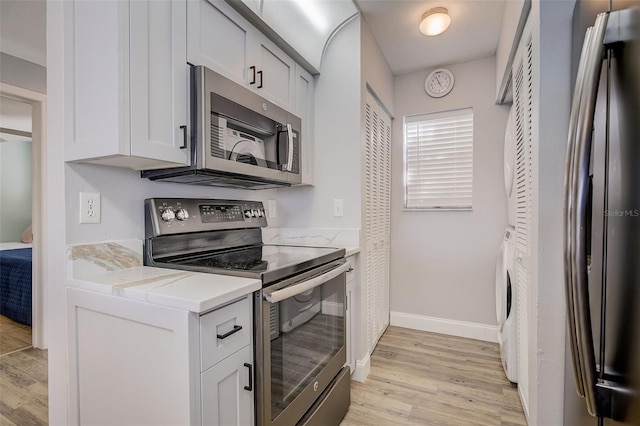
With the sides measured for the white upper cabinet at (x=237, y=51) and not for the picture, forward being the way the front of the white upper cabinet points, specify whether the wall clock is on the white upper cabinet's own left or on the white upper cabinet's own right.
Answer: on the white upper cabinet's own left

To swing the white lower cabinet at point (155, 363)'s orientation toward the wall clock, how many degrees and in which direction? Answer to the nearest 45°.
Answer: approximately 45° to its left

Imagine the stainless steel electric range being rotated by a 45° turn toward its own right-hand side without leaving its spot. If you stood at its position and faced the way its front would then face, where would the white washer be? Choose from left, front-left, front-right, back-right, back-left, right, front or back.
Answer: left

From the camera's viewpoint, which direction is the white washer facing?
to the viewer's left

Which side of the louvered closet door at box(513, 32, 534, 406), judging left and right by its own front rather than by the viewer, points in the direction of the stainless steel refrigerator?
left

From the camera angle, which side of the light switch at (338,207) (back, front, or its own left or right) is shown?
front

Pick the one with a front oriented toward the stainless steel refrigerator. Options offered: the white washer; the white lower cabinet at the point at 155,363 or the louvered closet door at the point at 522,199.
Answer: the white lower cabinet

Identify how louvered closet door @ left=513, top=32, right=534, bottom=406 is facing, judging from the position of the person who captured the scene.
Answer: facing to the left of the viewer

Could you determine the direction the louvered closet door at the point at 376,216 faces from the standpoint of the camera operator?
facing to the right of the viewer

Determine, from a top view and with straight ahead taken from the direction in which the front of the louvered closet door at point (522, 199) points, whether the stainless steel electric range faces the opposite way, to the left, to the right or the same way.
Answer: the opposite way

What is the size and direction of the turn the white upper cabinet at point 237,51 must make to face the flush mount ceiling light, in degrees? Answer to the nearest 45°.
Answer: approximately 45° to its left

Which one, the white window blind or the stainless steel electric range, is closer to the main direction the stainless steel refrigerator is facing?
the stainless steel electric range
